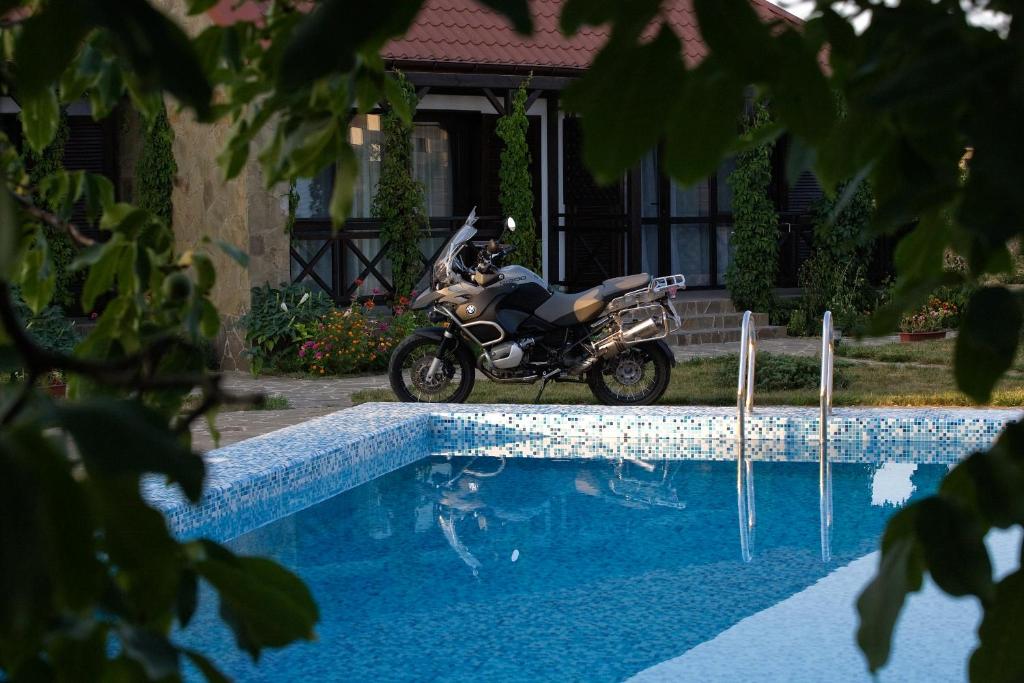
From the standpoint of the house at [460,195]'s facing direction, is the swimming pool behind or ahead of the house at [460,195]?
ahead

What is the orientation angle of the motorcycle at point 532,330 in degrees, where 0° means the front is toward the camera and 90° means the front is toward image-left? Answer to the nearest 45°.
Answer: approximately 90°

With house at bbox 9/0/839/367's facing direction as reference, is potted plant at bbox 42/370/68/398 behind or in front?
in front

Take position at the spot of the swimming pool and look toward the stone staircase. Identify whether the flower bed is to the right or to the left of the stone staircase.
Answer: left

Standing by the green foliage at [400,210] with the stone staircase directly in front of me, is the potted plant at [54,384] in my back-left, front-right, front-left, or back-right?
back-right

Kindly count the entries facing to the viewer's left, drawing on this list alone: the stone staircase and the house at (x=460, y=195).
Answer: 0

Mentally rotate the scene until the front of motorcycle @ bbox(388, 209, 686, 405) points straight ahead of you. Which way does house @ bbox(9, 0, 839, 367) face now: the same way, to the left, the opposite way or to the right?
to the left

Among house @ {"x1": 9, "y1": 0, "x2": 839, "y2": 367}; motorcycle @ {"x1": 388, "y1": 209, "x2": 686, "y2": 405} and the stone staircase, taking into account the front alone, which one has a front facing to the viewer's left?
the motorcycle

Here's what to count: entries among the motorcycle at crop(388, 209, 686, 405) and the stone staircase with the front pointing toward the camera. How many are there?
1

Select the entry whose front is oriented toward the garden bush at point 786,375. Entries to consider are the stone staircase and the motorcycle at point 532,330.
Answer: the stone staircase

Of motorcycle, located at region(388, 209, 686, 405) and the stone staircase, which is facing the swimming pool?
the stone staircase

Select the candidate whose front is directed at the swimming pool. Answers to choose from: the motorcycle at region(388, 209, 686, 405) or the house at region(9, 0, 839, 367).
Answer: the house

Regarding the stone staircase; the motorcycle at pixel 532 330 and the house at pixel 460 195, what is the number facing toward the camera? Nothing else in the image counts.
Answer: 2

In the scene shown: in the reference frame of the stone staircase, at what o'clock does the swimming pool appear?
The swimming pool is roughly at 12 o'clock from the stone staircase.

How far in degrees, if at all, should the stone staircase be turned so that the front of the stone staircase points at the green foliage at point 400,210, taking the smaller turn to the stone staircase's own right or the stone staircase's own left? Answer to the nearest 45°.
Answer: approximately 45° to the stone staircase's own right
